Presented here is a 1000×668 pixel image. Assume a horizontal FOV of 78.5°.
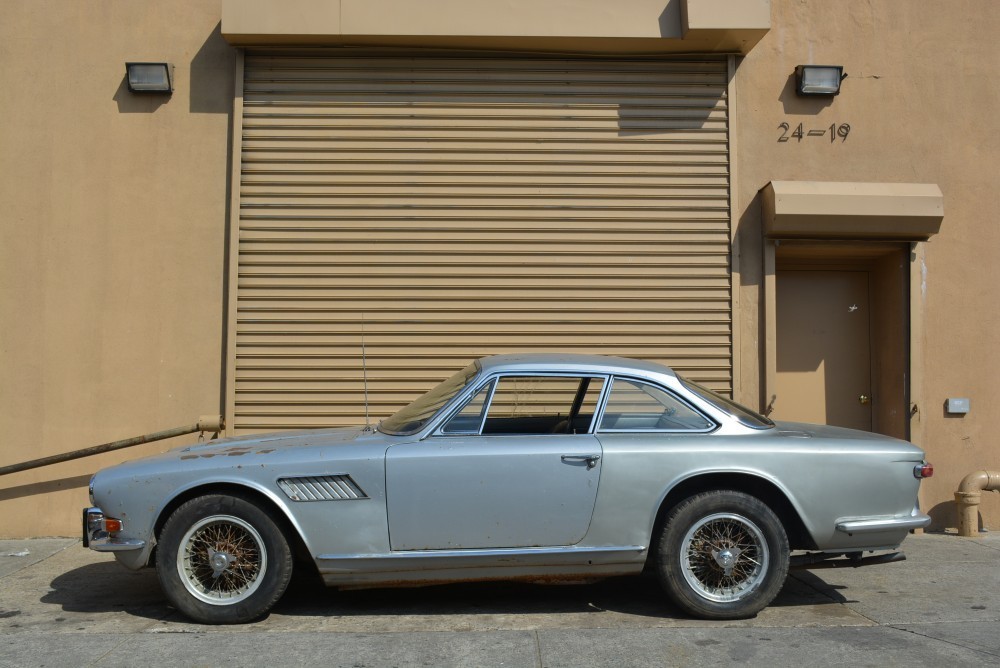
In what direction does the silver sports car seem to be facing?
to the viewer's left

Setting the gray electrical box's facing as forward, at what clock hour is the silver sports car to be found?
The silver sports car is roughly at 1 o'clock from the gray electrical box.

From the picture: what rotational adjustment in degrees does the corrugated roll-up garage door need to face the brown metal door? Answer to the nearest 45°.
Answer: approximately 90° to its left

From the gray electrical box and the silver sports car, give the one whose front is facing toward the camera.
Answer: the gray electrical box

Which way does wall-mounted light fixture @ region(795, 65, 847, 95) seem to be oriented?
toward the camera

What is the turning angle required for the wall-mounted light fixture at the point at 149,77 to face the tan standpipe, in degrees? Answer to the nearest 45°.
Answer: approximately 45° to its left

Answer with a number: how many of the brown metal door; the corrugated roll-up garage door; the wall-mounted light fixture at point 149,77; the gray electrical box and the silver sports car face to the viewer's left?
1

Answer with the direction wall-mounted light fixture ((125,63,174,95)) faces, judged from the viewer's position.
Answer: facing the viewer

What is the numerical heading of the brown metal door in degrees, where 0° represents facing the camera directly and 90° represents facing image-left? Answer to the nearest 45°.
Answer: approximately 0°

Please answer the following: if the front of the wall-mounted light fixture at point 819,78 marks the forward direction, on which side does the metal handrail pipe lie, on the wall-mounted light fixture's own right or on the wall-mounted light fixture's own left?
on the wall-mounted light fixture's own right

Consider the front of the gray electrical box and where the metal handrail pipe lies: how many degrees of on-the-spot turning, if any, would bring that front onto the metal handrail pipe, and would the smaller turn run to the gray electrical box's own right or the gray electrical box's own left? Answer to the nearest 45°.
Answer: approximately 45° to the gray electrical box's own right

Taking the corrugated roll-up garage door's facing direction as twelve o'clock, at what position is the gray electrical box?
The gray electrical box is roughly at 9 o'clock from the corrugated roll-up garage door.
